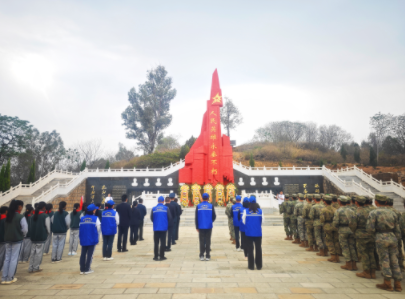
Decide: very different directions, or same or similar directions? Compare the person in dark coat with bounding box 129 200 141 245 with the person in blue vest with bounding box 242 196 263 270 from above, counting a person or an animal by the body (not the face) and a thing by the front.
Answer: same or similar directions

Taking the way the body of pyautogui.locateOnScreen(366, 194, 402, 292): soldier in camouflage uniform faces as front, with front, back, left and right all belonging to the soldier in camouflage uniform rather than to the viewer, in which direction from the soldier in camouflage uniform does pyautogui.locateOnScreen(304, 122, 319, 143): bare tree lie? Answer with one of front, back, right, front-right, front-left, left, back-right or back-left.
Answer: front-right

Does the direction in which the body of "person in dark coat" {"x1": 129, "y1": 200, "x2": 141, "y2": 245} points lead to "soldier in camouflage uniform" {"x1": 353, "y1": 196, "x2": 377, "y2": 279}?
no

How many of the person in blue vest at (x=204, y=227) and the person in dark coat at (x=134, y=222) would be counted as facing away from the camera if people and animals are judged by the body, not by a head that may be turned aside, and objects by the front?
2

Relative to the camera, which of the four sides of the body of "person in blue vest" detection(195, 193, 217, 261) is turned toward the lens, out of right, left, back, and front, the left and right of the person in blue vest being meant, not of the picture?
back

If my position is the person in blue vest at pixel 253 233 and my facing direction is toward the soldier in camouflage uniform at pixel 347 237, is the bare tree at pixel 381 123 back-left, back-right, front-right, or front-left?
front-left

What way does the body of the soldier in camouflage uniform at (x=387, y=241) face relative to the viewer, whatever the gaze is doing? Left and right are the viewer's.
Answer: facing away from the viewer and to the left of the viewer

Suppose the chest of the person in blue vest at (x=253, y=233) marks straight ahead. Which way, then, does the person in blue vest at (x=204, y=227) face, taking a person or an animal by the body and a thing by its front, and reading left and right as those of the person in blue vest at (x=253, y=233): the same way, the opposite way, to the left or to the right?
the same way

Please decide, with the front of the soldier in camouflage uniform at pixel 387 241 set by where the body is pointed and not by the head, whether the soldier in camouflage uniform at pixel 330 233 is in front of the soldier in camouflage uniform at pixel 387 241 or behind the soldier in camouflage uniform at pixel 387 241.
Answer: in front

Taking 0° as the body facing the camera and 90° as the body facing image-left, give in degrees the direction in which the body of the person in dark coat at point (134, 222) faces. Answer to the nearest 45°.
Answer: approximately 180°

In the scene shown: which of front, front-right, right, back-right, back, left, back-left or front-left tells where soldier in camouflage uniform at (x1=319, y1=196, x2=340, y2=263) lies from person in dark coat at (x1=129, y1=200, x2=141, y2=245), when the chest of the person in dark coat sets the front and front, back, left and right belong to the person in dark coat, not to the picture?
back-right

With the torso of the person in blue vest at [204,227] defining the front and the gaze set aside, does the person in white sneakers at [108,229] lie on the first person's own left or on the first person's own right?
on the first person's own left

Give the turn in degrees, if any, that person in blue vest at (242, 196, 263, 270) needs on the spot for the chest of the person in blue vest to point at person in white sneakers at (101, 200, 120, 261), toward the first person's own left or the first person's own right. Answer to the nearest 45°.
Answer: approximately 90° to the first person's own left

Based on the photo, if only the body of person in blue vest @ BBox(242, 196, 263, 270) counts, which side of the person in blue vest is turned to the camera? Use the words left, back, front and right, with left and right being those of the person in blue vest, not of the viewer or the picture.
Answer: back
